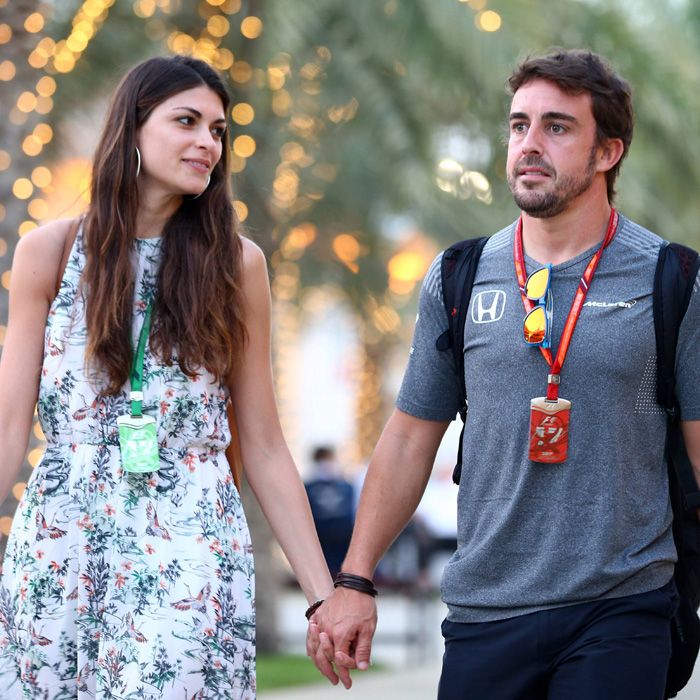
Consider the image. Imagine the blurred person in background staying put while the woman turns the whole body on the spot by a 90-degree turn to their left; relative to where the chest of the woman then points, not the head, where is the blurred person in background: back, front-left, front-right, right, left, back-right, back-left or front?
left

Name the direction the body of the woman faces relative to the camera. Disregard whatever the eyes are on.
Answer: toward the camera

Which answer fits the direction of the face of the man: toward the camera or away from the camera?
toward the camera

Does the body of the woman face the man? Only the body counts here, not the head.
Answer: no

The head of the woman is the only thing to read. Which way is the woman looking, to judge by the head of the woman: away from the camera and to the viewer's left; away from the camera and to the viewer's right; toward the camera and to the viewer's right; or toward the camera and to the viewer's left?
toward the camera and to the viewer's right

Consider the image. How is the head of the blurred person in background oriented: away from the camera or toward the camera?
away from the camera
